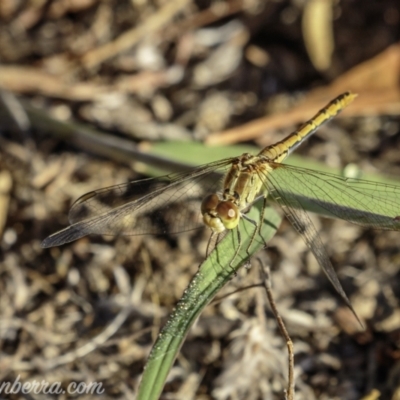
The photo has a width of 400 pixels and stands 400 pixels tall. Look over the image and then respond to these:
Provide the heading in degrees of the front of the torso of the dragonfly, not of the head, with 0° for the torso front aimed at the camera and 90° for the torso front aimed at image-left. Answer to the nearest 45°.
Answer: approximately 45°
